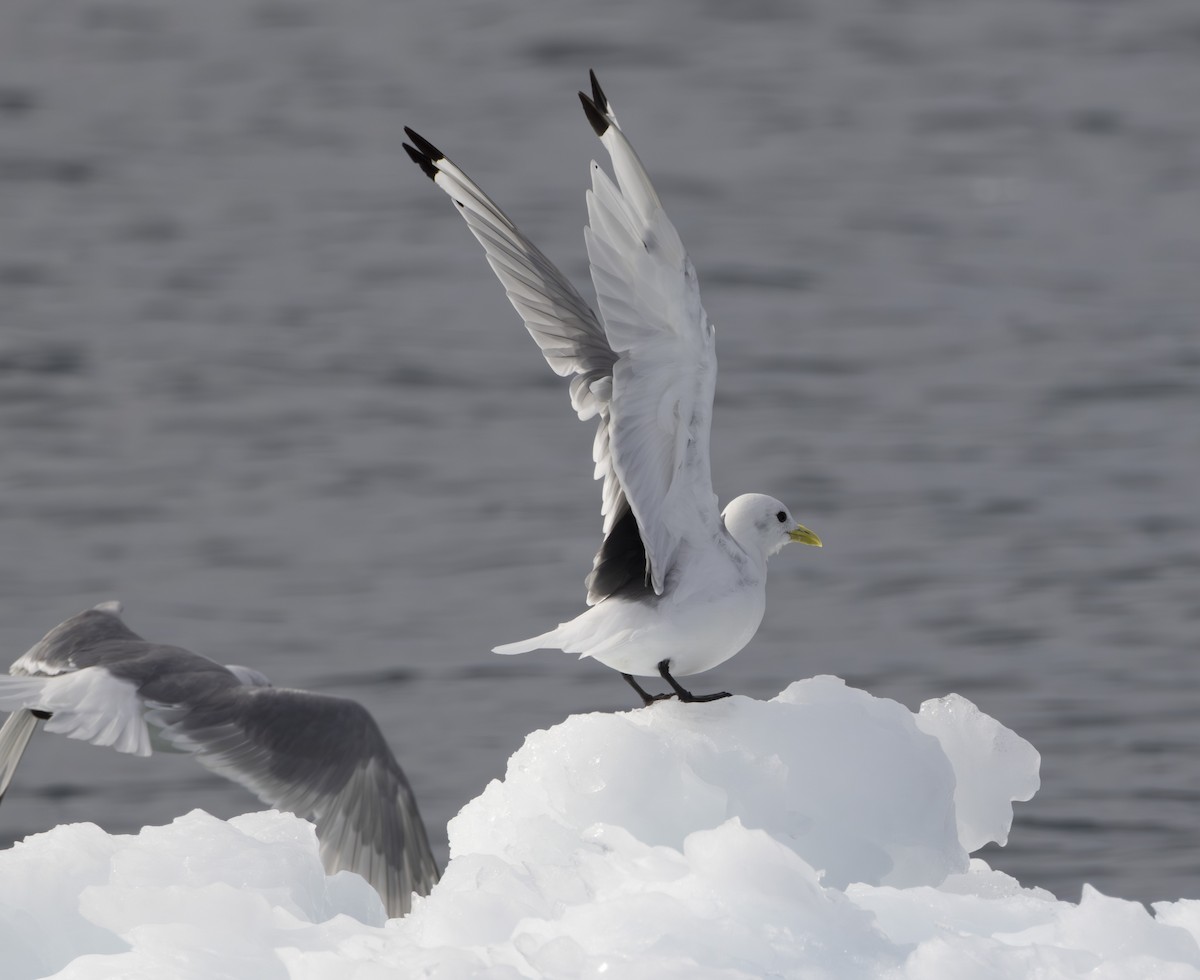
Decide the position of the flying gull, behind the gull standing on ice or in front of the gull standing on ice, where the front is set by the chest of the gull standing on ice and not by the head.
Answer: behind

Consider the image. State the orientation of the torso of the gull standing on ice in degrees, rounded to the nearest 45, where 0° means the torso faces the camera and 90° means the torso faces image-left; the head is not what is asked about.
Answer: approximately 270°
